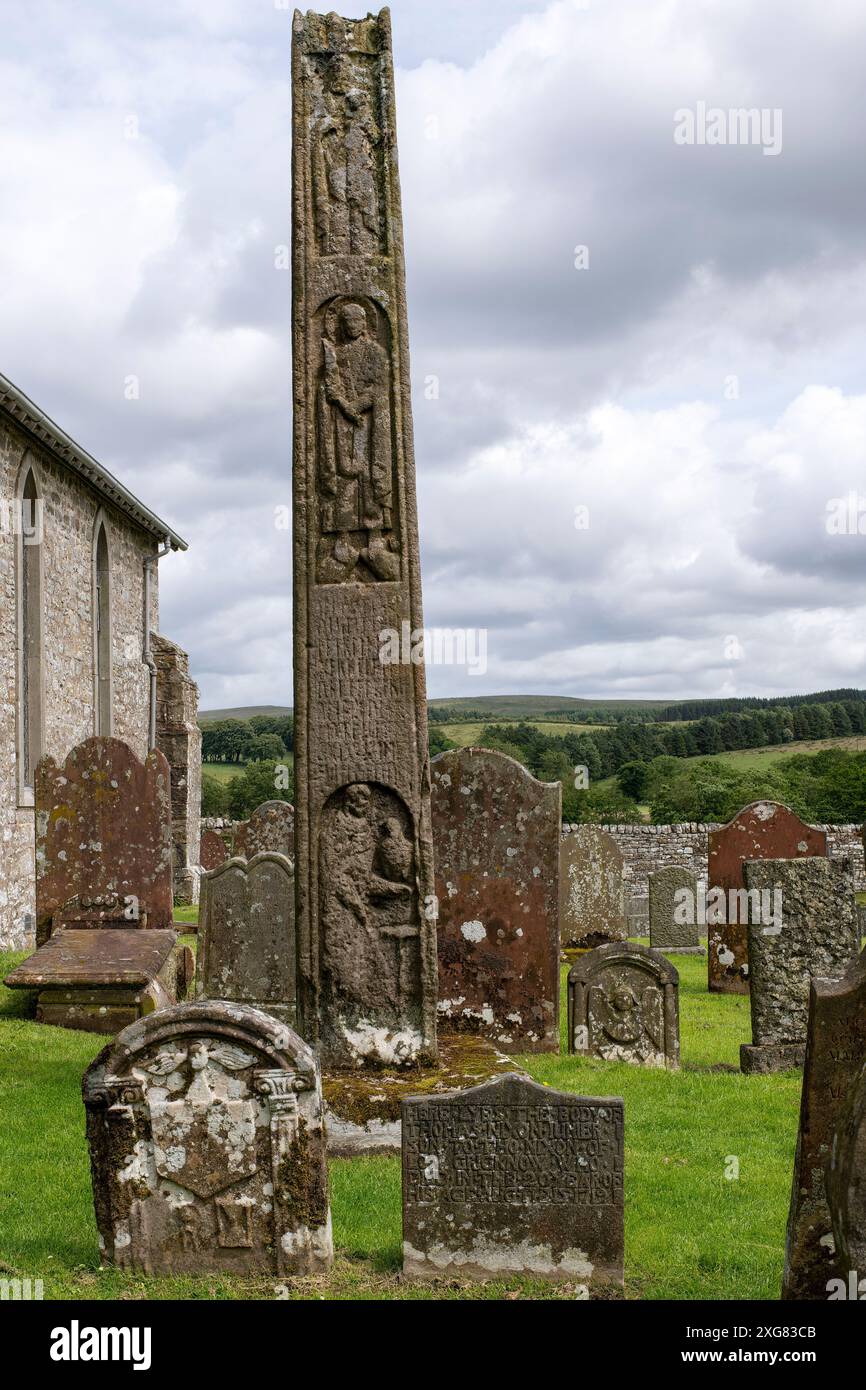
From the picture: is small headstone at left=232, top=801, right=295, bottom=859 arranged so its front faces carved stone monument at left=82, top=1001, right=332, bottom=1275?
yes

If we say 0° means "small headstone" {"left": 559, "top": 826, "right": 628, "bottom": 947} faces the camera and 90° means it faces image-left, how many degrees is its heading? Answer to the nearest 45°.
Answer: approximately 0°

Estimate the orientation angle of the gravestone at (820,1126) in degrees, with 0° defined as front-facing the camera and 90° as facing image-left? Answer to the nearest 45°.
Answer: approximately 0°

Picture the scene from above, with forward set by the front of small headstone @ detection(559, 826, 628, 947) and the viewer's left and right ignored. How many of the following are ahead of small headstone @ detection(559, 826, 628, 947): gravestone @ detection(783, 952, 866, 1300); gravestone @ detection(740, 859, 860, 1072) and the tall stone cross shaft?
3

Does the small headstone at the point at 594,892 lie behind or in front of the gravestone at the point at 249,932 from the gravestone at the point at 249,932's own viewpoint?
behind

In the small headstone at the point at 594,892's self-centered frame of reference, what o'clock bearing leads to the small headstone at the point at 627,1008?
the small headstone at the point at 627,1008 is roughly at 12 o'clock from the small headstone at the point at 594,892.
